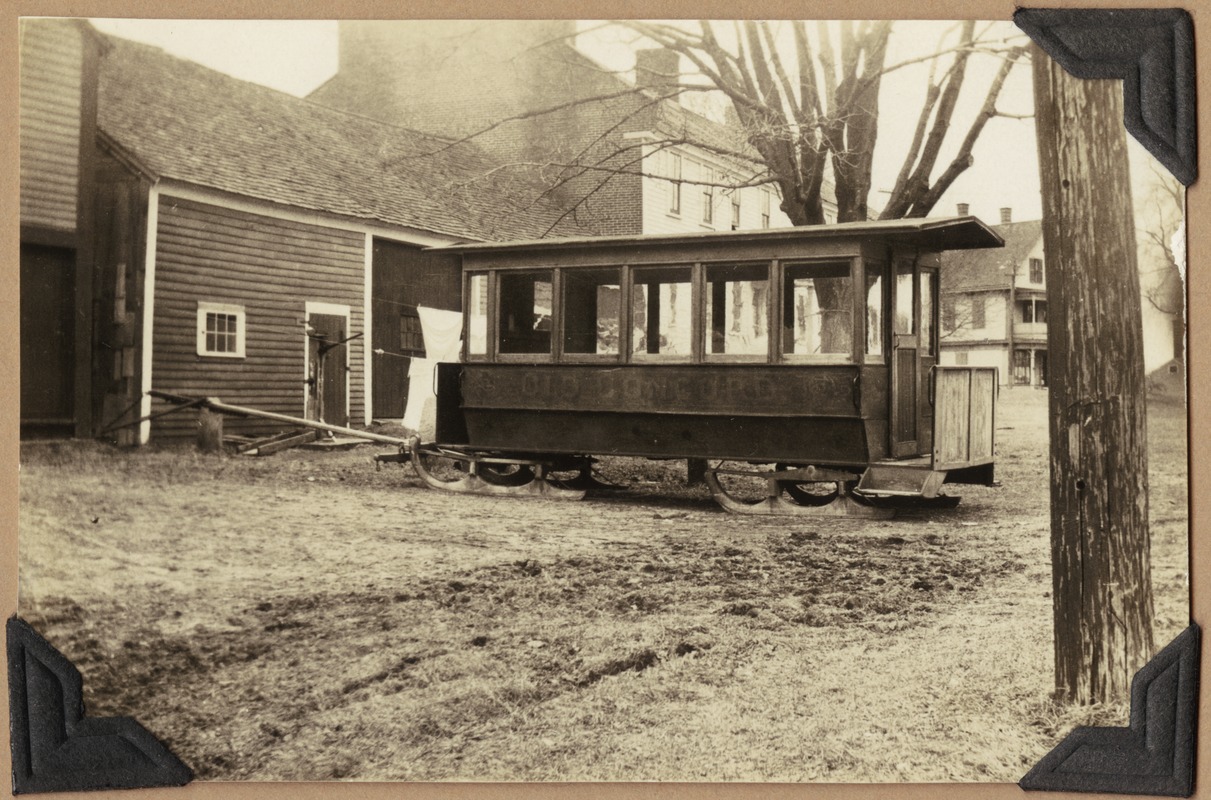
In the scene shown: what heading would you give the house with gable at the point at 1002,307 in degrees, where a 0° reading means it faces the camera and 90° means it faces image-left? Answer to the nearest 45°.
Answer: approximately 315°

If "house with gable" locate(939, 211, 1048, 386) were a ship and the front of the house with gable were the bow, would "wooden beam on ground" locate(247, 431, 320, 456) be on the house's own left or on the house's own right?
on the house's own right
